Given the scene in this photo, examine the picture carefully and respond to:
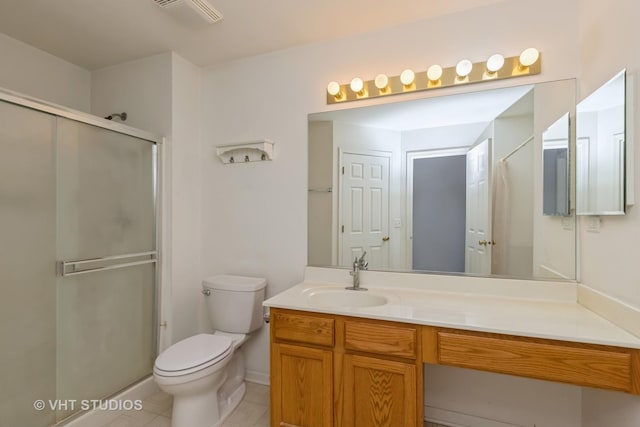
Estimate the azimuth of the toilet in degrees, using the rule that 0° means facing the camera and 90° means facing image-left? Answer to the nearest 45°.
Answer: approximately 45°

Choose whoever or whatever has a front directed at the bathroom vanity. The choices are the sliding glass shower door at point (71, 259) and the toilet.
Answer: the sliding glass shower door

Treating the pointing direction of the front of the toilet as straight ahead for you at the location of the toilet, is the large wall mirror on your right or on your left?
on your left

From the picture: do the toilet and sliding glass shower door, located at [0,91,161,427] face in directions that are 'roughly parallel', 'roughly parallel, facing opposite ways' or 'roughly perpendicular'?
roughly perpendicular

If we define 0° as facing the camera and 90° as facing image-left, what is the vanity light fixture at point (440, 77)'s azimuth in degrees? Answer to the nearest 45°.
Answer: approximately 0°

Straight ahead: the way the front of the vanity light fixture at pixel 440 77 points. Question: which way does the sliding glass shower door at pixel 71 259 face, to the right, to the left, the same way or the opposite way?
to the left
